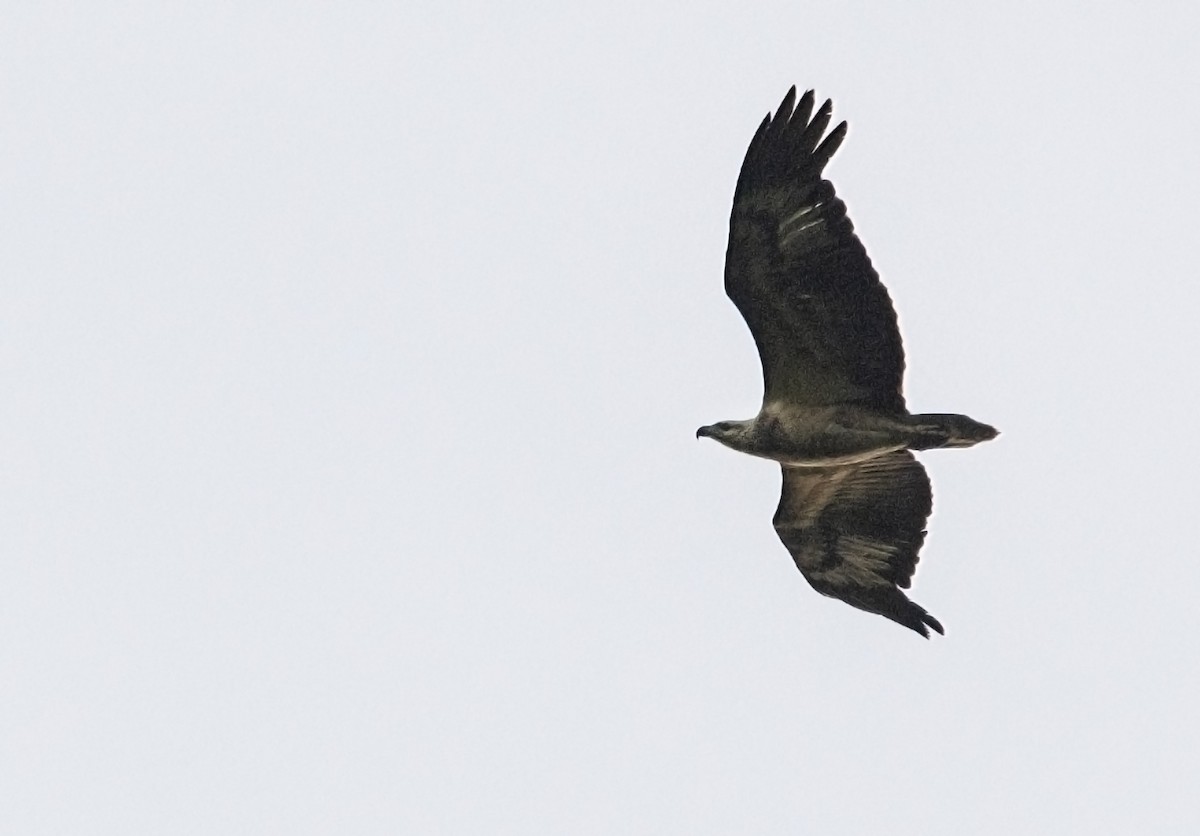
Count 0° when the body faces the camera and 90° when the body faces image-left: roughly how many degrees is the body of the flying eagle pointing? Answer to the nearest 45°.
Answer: approximately 90°
